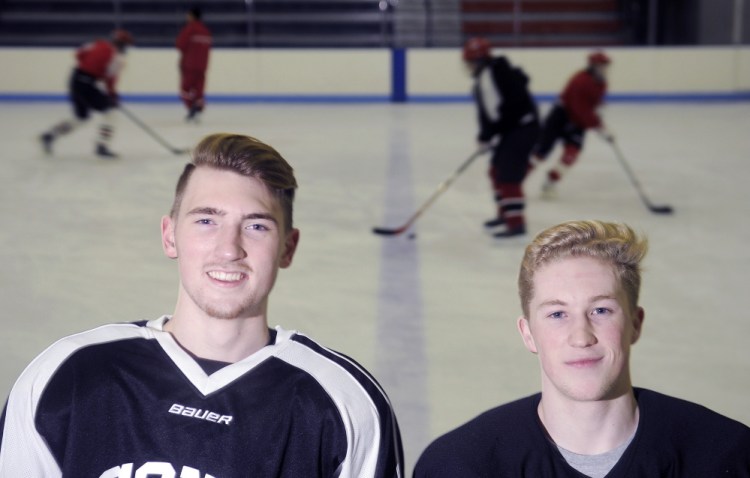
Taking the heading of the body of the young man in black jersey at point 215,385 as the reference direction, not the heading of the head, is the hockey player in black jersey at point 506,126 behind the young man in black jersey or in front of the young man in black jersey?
behind

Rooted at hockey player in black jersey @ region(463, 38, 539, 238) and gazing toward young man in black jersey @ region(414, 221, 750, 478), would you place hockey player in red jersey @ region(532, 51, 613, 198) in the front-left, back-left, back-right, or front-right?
back-left

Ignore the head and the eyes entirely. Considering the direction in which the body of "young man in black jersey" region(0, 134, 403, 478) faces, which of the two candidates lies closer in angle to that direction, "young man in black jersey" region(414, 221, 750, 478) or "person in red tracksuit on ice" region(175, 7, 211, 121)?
the young man in black jersey

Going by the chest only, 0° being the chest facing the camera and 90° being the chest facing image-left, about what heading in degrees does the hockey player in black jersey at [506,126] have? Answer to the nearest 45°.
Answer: approximately 90°

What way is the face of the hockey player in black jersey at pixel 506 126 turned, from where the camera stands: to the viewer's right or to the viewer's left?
to the viewer's left

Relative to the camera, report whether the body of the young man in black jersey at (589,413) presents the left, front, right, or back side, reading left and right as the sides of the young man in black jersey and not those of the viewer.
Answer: front

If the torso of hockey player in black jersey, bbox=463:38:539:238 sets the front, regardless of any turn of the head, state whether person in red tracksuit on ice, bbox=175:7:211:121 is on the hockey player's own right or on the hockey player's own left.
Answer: on the hockey player's own right

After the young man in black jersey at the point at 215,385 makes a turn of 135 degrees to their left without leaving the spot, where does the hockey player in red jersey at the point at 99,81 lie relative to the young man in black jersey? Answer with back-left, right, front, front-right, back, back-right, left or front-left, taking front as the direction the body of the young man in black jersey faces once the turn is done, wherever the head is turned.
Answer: front-left

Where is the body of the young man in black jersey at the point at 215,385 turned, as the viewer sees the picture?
toward the camera

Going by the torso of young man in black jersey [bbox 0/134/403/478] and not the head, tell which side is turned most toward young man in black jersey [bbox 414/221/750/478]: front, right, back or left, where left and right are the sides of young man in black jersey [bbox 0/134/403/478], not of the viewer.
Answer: left

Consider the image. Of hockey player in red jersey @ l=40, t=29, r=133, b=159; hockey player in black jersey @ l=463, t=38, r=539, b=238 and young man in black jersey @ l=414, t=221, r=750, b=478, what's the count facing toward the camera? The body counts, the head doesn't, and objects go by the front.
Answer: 1

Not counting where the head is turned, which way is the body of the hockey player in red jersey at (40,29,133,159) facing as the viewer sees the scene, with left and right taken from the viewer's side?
facing to the right of the viewer

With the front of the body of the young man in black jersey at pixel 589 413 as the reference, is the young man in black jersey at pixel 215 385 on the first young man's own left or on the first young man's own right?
on the first young man's own right

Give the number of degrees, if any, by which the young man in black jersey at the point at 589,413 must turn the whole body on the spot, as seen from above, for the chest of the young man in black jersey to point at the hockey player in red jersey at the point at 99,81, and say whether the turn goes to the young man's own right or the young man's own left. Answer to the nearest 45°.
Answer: approximately 135° to the young man's own right

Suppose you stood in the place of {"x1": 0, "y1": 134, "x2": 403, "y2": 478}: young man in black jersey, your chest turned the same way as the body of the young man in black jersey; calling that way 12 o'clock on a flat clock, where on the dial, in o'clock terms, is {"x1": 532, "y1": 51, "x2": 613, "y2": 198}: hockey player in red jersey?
The hockey player in red jersey is roughly at 7 o'clock from the young man in black jersey.
